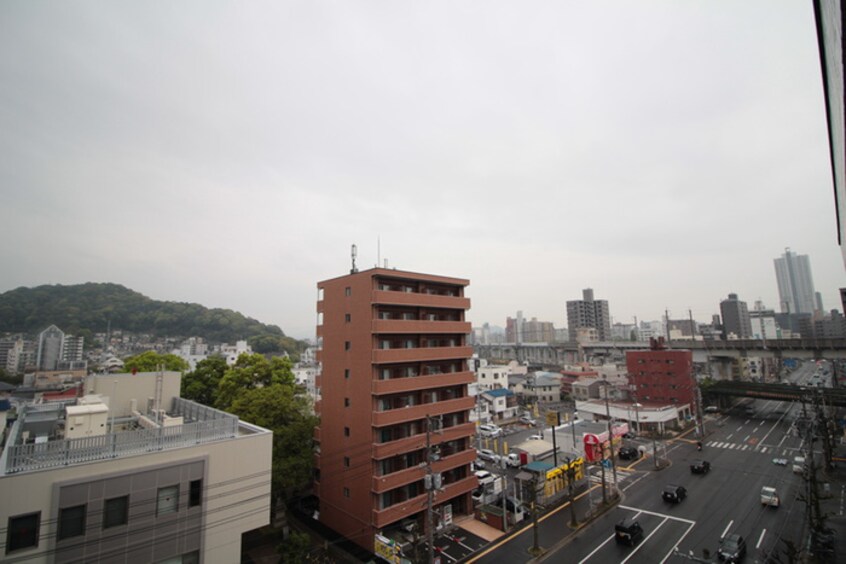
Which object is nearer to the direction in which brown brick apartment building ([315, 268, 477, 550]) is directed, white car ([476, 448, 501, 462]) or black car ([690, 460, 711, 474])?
the black car

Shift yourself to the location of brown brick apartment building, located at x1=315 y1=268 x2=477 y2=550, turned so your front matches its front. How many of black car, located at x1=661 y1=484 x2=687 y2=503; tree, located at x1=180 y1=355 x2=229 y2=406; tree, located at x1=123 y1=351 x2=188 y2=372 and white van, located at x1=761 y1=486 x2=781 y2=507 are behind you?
2

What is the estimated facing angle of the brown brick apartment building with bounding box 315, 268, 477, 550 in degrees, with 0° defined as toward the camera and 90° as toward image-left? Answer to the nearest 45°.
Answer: approximately 315°

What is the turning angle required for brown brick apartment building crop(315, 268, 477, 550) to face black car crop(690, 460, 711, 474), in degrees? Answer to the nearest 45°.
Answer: approximately 45° to its left

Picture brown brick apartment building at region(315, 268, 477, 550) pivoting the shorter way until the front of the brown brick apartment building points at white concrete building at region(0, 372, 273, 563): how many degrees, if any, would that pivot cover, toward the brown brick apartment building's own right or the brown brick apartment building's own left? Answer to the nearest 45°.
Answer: approximately 90° to the brown brick apartment building's own right

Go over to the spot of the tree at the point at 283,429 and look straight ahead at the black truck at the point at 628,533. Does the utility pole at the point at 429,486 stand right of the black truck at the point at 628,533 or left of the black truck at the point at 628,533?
right

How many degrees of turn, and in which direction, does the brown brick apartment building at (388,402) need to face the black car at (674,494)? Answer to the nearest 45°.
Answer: approximately 45° to its left

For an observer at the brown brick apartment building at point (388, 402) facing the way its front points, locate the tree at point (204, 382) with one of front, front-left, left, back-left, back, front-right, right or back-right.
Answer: back

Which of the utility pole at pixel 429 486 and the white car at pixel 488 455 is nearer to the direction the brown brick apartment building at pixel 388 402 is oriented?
the utility pole

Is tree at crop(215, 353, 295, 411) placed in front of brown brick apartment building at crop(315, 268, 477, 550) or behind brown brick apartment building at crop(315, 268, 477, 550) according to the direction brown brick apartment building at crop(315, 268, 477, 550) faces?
behind

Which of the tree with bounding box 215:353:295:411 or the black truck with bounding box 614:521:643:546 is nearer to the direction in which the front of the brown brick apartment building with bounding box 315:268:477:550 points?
the black truck
